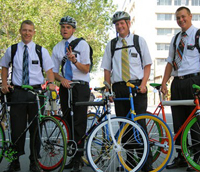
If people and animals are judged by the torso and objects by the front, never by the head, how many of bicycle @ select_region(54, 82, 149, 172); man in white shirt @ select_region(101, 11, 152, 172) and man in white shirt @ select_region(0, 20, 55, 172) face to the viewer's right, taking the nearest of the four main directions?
1

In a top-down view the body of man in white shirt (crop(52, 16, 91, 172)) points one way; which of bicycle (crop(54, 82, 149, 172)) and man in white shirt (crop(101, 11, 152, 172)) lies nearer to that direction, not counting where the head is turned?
the bicycle

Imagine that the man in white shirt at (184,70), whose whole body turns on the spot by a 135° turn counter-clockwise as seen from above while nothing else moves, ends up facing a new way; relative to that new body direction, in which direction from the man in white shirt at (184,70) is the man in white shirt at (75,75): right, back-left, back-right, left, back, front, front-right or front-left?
back

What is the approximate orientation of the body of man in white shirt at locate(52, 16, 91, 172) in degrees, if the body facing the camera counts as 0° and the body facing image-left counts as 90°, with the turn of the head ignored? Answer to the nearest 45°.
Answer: approximately 45°

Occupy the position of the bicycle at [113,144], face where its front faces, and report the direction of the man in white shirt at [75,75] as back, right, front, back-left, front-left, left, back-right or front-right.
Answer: back-left

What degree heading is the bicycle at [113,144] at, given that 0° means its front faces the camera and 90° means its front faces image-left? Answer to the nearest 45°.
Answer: approximately 270°

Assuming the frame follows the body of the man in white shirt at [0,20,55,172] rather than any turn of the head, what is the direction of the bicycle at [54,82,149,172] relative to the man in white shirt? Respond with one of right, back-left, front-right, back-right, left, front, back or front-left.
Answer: front-left

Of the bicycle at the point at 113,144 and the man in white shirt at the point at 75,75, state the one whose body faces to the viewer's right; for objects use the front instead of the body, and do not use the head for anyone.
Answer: the bicycle

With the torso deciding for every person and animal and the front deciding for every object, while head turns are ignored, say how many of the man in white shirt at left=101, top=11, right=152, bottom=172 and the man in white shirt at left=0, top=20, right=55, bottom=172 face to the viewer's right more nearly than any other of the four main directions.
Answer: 0

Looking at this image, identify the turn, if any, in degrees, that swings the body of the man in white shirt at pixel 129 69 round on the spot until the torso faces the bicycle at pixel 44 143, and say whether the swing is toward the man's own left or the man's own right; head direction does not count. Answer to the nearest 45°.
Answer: approximately 90° to the man's own right

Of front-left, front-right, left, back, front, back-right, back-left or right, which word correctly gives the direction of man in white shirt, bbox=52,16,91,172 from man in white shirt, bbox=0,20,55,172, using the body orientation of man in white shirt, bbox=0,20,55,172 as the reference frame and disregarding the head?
left

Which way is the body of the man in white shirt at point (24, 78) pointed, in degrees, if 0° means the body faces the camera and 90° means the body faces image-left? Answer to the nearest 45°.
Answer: approximately 0°
